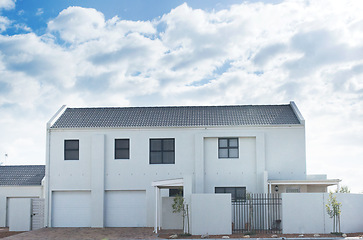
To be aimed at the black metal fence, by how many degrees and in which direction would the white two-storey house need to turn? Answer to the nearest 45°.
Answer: approximately 45° to its left

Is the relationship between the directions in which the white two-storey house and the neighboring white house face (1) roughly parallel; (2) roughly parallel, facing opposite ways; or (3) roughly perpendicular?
roughly parallel

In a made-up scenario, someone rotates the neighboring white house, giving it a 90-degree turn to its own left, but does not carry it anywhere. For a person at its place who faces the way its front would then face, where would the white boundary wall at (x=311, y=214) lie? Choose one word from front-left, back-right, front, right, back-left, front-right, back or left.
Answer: front-right

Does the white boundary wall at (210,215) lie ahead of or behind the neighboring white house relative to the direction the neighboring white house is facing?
ahead

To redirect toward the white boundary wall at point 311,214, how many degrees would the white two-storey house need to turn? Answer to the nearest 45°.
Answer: approximately 45° to its left

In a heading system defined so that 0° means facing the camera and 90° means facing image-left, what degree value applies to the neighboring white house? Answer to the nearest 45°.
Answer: approximately 0°

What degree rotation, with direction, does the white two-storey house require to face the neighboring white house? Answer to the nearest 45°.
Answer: approximately 135° to its right

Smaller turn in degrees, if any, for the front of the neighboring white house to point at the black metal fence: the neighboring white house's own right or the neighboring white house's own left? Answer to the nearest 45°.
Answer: approximately 45° to the neighboring white house's own left

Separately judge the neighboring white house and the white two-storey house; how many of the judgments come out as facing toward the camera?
2
